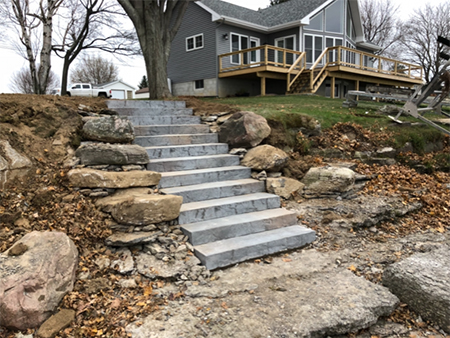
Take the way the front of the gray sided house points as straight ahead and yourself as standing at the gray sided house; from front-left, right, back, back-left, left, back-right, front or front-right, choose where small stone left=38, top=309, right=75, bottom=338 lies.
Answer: front-right

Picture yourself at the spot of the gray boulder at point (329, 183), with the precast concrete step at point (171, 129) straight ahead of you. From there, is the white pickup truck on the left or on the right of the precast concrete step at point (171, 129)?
right

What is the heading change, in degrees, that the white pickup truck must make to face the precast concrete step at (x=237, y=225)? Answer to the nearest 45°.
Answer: approximately 90° to its left

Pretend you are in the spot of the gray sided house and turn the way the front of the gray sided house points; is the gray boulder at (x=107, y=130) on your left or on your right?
on your right

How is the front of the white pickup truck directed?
to the viewer's left

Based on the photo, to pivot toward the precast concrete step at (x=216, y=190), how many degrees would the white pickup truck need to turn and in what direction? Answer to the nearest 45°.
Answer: approximately 90° to its left

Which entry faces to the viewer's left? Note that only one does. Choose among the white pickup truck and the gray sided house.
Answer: the white pickup truck

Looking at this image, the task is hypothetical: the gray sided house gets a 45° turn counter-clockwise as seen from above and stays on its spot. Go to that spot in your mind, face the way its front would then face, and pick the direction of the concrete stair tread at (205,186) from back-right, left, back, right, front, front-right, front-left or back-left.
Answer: right

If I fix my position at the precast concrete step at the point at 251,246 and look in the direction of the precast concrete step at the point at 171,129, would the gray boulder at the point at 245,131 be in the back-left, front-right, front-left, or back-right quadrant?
front-right

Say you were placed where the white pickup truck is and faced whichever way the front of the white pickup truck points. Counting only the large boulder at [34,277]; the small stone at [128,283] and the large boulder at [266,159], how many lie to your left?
3

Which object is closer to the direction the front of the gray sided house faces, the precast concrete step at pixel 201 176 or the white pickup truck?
the precast concrete step

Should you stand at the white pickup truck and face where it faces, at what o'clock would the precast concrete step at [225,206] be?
The precast concrete step is roughly at 9 o'clock from the white pickup truck.

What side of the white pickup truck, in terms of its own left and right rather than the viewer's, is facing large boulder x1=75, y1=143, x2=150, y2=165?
left

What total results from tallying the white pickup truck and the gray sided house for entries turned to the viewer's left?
1

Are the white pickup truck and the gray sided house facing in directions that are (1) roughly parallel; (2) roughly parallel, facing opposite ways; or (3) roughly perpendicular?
roughly perpendicular

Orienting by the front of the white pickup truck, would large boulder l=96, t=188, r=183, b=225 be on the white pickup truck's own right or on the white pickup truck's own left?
on the white pickup truck's own left
